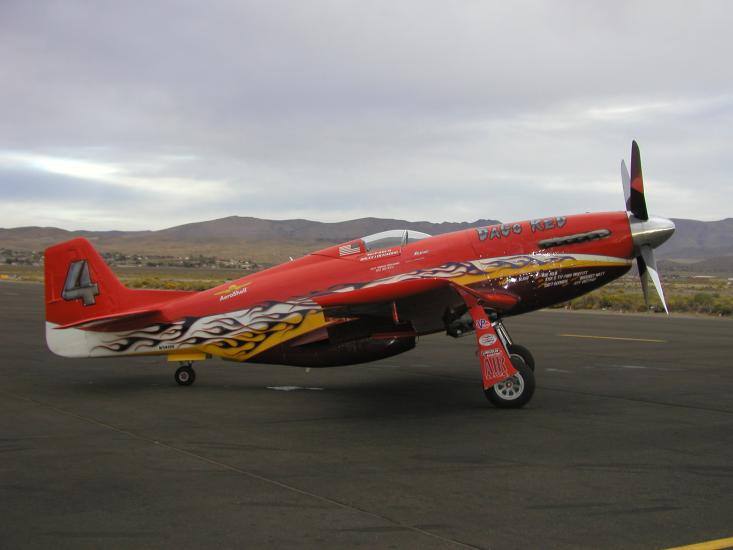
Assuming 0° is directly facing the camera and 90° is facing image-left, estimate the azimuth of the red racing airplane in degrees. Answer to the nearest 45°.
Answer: approximately 270°
